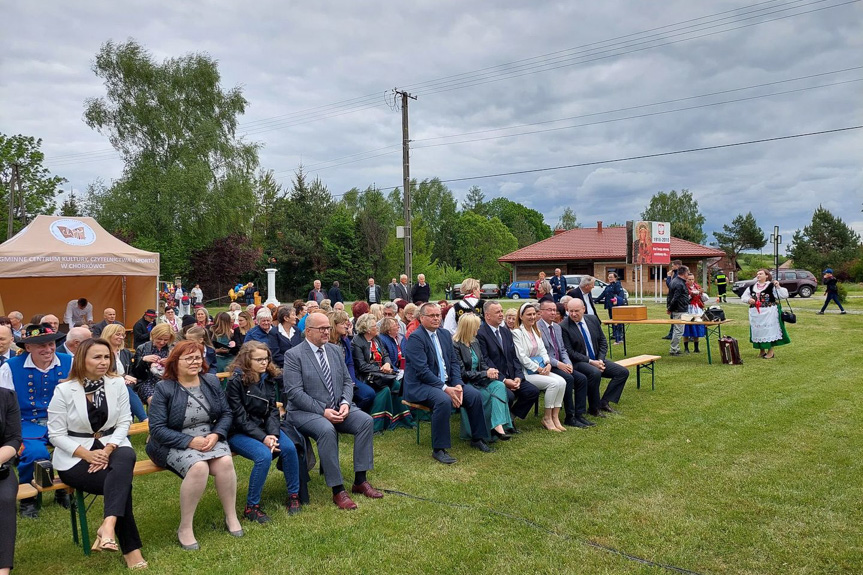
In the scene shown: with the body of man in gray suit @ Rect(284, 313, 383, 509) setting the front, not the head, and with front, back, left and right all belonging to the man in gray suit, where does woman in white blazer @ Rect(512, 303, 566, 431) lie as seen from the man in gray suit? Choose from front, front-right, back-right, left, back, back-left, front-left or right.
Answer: left

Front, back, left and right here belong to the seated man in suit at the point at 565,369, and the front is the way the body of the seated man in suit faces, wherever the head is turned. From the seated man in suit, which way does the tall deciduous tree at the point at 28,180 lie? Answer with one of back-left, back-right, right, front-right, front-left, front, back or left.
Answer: back

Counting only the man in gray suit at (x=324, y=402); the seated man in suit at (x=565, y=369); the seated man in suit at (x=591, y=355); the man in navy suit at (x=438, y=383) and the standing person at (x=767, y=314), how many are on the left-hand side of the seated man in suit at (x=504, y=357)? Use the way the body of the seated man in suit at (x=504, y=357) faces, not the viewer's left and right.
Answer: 3

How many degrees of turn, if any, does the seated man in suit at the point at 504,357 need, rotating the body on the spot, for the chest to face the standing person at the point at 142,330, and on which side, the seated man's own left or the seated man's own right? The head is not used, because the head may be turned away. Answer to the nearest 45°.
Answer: approximately 135° to the seated man's own right

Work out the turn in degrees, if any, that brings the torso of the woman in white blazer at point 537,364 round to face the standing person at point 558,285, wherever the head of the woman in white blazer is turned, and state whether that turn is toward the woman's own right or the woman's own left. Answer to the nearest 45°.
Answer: approximately 135° to the woman's own left

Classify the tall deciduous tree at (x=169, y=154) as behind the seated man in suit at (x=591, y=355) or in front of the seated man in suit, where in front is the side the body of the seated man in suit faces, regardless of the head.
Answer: behind

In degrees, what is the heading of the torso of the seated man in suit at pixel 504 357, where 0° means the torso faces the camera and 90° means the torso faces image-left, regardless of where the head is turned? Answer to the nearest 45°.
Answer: approximately 315°

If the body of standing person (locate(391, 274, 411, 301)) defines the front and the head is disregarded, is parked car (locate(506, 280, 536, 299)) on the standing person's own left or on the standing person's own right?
on the standing person's own left

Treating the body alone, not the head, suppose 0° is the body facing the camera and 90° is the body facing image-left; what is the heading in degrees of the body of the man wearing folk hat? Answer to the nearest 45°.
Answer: approximately 0°

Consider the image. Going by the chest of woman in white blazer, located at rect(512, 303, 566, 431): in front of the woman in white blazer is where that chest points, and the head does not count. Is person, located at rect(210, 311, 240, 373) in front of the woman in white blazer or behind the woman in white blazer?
behind

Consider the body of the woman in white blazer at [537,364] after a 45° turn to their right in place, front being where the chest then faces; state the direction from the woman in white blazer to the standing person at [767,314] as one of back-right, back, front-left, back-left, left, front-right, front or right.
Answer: back-left

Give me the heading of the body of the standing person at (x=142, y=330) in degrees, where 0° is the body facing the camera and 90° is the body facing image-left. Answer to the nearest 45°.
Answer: approximately 315°

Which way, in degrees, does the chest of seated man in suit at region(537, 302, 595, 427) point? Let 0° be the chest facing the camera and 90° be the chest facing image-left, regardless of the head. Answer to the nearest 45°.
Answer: approximately 315°

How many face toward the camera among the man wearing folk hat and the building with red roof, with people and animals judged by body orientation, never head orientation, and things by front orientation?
2

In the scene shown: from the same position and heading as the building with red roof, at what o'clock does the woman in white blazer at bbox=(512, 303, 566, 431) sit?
The woman in white blazer is roughly at 12 o'clock from the building with red roof.
